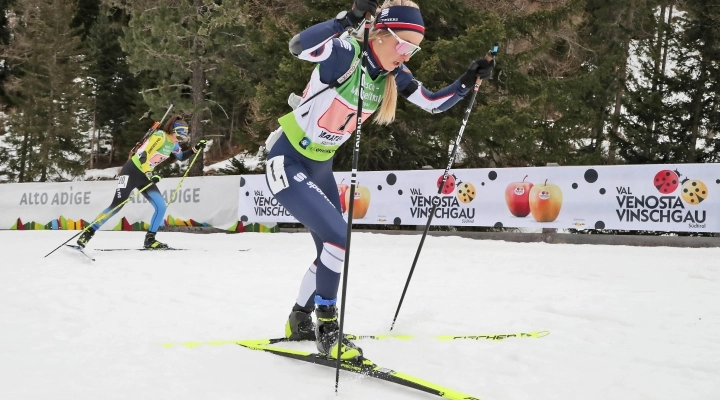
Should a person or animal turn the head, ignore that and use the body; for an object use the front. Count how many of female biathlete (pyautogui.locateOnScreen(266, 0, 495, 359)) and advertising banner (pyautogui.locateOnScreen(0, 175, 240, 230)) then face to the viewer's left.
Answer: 0

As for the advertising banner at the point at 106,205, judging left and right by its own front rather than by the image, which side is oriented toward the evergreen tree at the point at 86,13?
back

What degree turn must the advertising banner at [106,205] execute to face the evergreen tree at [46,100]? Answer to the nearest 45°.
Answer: approximately 180°

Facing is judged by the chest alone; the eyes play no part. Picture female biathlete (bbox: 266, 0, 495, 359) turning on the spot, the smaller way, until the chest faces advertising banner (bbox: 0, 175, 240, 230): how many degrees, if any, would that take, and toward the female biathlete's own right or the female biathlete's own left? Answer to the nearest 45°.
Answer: approximately 180°

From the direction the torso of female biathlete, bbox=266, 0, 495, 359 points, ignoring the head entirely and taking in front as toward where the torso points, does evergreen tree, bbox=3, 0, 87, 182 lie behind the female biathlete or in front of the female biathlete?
behind

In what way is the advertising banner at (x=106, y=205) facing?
toward the camera

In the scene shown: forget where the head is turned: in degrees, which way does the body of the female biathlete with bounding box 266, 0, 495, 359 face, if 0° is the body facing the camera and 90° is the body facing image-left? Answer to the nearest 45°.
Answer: approximately 315°

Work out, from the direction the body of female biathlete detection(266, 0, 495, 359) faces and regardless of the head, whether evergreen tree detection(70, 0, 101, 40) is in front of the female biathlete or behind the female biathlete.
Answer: behind

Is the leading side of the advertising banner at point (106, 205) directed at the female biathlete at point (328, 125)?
yes

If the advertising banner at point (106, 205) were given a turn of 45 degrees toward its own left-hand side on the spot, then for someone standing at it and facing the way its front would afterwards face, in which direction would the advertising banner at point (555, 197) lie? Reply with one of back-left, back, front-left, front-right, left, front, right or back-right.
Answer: front

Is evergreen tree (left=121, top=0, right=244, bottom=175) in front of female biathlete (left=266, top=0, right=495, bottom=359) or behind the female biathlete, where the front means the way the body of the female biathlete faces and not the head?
behind
